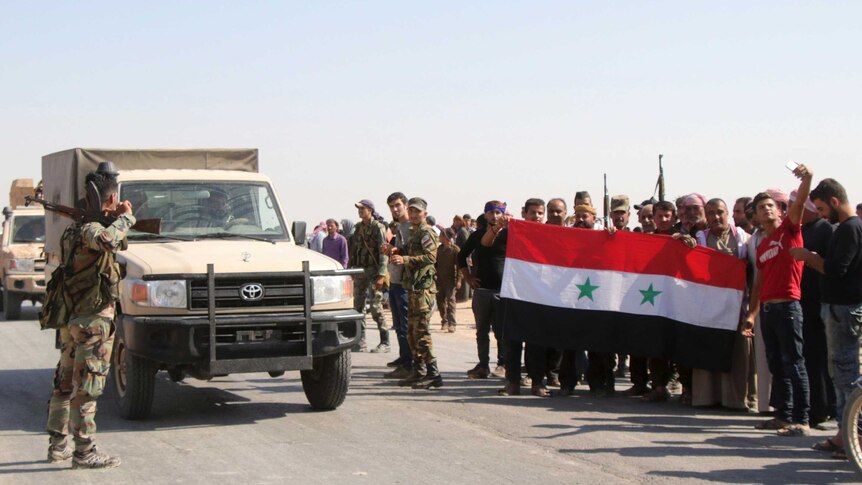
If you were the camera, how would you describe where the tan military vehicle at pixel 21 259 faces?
facing the viewer

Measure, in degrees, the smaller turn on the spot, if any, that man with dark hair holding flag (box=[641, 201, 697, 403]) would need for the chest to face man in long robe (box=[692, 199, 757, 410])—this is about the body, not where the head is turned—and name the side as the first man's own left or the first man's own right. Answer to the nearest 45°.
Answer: approximately 45° to the first man's own left

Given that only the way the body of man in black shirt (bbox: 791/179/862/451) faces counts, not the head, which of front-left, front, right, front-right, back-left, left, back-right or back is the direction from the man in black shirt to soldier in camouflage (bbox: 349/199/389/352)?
front-right

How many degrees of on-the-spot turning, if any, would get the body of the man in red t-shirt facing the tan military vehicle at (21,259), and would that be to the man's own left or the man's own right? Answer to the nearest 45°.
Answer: approximately 90° to the man's own right

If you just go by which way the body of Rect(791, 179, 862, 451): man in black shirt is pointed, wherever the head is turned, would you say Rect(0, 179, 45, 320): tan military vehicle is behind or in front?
in front

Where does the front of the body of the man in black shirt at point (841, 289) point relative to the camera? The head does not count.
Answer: to the viewer's left

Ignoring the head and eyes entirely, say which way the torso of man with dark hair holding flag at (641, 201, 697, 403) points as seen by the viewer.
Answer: toward the camera

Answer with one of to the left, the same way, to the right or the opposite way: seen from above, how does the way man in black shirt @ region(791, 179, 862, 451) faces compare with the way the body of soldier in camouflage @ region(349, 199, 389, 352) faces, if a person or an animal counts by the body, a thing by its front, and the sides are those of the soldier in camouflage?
to the right

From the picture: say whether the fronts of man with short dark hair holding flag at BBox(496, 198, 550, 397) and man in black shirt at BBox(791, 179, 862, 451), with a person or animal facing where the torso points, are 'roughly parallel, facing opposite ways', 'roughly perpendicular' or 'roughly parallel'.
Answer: roughly perpendicular

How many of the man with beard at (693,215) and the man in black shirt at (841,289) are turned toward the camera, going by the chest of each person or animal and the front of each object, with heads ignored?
1

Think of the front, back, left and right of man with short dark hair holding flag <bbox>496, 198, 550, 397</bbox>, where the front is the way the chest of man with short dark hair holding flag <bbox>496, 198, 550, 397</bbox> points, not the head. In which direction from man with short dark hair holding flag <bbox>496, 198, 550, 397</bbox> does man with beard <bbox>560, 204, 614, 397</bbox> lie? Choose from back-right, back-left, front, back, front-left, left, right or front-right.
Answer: left
